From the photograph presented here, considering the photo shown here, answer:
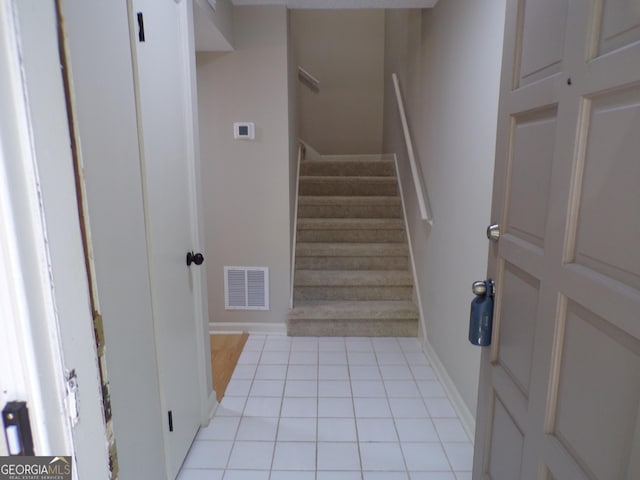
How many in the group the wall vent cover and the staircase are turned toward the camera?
2

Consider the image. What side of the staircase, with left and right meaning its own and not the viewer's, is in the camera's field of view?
front

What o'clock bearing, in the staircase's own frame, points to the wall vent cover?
The wall vent cover is roughly at 2 o'clock from the staircase.

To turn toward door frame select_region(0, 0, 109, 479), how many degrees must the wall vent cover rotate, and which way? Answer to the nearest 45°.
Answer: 0° — it already faces it

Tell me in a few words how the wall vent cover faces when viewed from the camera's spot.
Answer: facing the viewer

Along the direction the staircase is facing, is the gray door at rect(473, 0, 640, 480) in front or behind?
in front

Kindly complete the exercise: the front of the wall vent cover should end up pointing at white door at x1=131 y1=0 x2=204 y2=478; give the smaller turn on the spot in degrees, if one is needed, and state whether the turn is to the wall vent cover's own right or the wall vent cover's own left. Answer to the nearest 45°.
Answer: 0° — it already faces it

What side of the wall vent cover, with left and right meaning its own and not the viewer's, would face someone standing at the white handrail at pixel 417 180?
left
